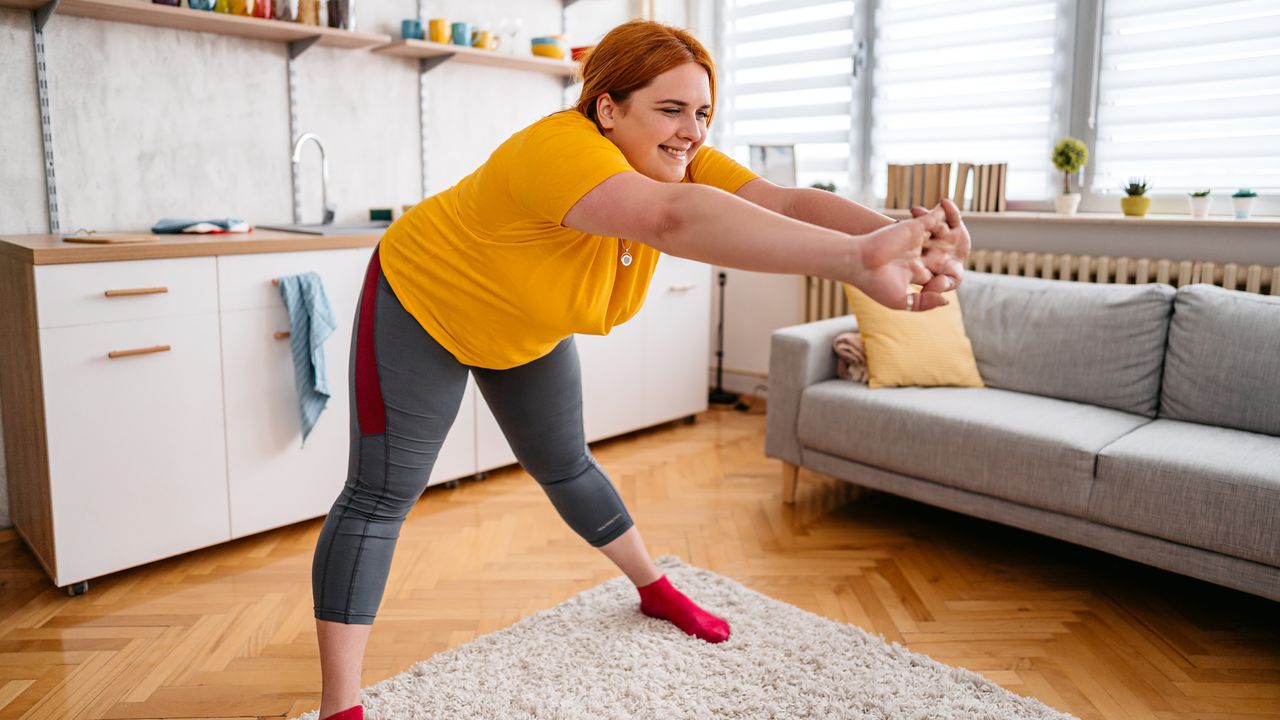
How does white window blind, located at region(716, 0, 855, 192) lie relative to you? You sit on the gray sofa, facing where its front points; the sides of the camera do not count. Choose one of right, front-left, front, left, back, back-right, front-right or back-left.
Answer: right

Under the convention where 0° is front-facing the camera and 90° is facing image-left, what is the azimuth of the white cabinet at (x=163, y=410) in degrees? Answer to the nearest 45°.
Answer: approximately 315°

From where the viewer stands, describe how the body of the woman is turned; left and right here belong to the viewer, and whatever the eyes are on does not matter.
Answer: facing the viewer and to the right of the viewer

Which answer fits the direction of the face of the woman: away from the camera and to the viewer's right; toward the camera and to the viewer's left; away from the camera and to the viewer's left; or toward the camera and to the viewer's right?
toward the camera and to the viewer's right

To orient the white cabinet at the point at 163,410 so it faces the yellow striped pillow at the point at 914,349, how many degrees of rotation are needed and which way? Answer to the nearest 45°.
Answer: approximately 45° to its left

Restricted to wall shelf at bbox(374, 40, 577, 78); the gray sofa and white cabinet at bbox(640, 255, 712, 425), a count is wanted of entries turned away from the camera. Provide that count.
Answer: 0

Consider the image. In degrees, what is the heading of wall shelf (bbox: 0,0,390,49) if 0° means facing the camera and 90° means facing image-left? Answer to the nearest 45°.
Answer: approximately 315°

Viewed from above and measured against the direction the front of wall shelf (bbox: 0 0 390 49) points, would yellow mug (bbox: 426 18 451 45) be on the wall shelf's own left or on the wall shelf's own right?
on the wall shelf's own left

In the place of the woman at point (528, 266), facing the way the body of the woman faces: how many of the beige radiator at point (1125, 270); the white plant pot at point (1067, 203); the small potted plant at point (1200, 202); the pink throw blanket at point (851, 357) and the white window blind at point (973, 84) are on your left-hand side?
5

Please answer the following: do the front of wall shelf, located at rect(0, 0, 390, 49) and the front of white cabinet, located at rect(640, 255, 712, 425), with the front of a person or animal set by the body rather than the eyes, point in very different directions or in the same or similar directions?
same or similar directions

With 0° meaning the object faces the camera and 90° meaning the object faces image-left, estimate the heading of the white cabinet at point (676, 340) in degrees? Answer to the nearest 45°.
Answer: approximately 315°

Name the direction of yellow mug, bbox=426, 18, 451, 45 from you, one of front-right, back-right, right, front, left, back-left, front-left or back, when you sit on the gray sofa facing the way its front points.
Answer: front-right

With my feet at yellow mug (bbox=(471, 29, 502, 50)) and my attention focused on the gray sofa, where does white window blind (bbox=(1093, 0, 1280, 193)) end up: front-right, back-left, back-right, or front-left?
front-left

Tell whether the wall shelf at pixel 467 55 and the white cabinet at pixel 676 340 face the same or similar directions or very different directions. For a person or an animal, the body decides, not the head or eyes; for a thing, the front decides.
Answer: same or similar directions
